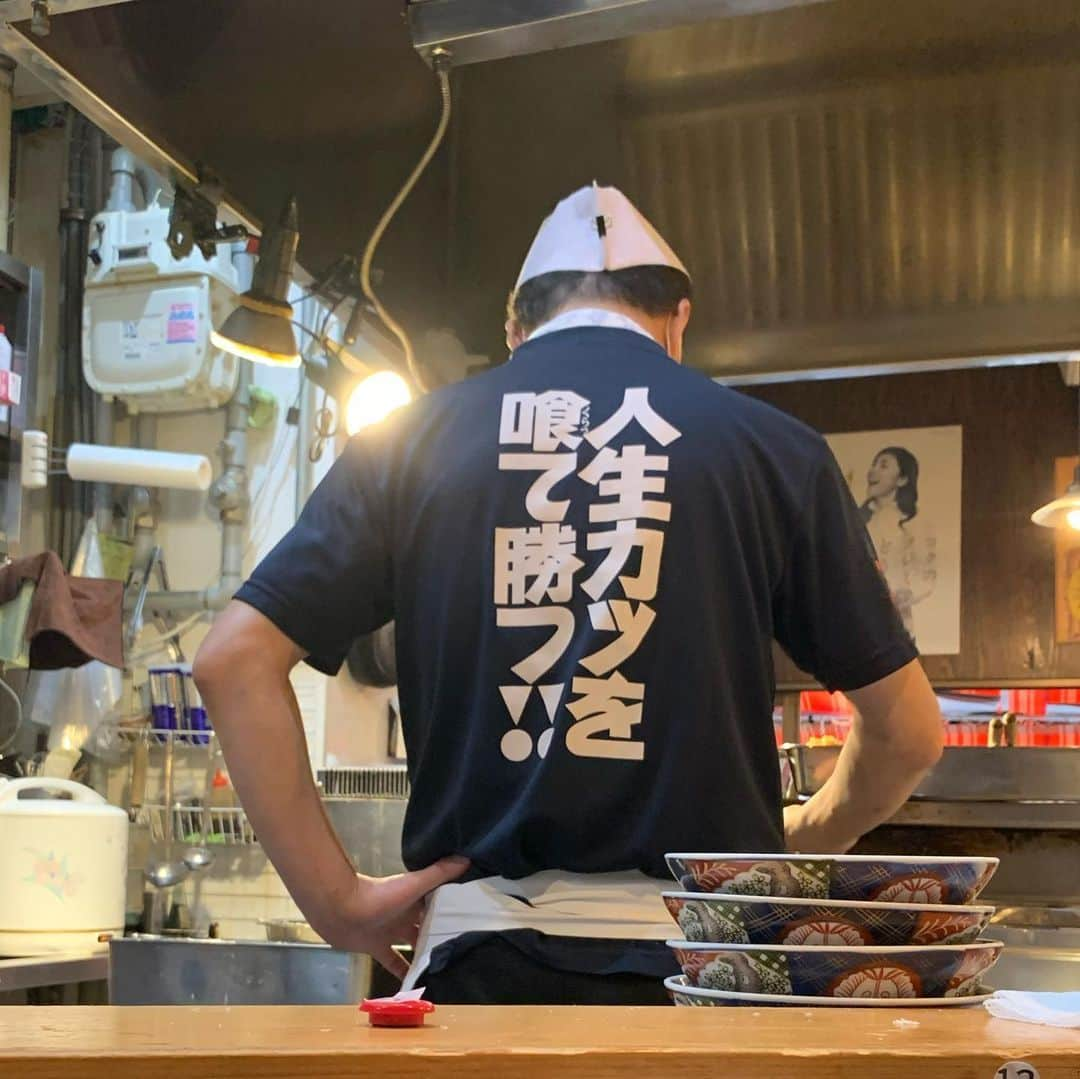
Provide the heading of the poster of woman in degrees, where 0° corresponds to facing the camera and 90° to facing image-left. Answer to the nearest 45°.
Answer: approximately 0°

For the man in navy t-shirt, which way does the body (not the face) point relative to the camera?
away from the camera

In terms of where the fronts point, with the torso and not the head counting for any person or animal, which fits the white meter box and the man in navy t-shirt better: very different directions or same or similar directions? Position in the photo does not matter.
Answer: very different directions

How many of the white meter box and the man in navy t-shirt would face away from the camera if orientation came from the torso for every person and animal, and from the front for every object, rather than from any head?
1

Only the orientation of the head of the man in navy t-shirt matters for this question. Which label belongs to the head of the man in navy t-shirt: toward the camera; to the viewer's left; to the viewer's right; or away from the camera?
away from the camera

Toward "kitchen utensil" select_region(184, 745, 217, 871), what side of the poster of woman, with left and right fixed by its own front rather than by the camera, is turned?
right

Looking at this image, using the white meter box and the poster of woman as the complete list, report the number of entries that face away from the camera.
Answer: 0

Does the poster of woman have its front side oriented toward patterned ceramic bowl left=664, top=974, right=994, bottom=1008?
yes

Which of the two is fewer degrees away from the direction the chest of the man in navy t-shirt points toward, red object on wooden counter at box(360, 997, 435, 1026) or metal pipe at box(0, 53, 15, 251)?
the metal pipe

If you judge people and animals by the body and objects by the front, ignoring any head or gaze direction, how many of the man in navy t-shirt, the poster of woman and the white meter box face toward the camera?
2

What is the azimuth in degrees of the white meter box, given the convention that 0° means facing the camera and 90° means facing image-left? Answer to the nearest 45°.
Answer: approximately 0°

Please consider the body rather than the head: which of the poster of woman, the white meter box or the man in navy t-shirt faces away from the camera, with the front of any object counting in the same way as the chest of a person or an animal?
the man in navy t-shirt

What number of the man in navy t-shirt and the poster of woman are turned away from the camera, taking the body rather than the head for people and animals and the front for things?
1
